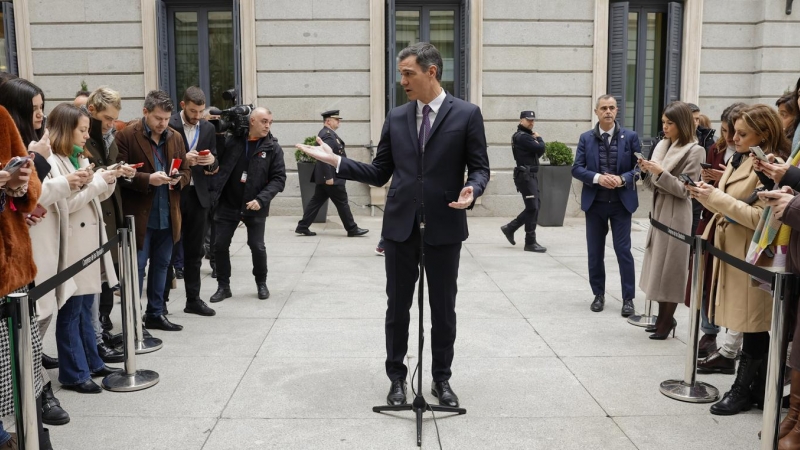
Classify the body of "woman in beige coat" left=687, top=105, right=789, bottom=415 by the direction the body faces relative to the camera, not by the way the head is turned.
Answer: to the viewer's left

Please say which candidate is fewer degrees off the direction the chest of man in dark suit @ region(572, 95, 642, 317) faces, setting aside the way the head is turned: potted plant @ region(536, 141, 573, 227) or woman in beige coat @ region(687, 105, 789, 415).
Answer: the woman in beige coat

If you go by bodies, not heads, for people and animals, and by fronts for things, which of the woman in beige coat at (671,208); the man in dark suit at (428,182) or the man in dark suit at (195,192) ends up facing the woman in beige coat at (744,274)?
the man in dark suit at (195,192)

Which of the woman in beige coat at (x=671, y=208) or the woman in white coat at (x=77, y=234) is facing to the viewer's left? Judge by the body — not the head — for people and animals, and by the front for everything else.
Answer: the woman in beige coat

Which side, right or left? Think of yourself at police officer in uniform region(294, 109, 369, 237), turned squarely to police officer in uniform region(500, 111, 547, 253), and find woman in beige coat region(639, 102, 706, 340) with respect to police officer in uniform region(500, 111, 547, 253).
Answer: right

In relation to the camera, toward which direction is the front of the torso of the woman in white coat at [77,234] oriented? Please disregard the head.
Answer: to the viewer's right

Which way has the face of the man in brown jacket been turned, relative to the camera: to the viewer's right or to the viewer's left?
to the viewer's right

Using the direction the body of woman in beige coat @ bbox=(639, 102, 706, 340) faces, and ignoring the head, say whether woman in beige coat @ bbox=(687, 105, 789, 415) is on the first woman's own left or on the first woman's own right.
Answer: on the first woman's own left

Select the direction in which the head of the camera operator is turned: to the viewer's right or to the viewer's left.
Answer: to the viewer's right

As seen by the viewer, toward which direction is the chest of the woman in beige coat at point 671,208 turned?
to the viewer's left

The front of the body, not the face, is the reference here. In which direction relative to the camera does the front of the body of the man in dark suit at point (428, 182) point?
toward the camera

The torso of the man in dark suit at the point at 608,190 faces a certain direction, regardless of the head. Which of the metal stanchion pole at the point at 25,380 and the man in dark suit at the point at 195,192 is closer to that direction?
the metal stanchion pole

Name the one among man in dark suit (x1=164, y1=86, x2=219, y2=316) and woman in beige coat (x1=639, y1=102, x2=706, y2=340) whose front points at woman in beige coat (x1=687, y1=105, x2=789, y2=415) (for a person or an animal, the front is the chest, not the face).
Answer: the man in dark suit

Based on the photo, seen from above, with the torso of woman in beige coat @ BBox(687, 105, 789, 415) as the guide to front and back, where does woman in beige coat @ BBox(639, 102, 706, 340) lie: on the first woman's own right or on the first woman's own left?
on the first woman's own right
